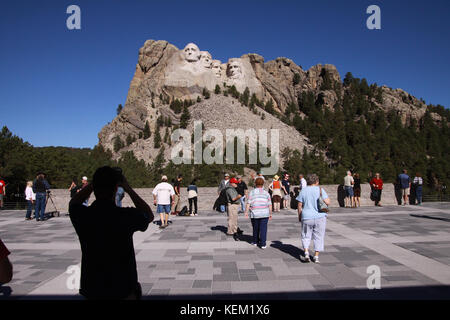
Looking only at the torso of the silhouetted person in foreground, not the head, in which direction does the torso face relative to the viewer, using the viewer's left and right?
facing away from the viewer

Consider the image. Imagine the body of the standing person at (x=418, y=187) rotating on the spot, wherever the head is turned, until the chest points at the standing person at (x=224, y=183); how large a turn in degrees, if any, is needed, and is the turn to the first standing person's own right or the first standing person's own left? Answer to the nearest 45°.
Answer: approximately 135° to the first standing person's own left

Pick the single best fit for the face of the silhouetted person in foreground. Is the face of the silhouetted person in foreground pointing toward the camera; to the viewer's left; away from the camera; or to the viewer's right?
away from the camera

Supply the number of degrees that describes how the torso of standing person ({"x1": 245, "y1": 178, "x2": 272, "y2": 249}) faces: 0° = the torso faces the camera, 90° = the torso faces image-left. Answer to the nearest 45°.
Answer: approximately 180°

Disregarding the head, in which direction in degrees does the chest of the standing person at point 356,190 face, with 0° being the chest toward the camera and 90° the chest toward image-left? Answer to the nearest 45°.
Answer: approximately 180°

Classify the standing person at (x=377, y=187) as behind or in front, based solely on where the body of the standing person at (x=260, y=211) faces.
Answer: in front

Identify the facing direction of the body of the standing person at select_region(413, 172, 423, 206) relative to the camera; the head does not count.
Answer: away from the camera

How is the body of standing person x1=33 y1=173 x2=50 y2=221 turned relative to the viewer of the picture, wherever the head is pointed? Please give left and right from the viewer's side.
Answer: facing away from the viewer
